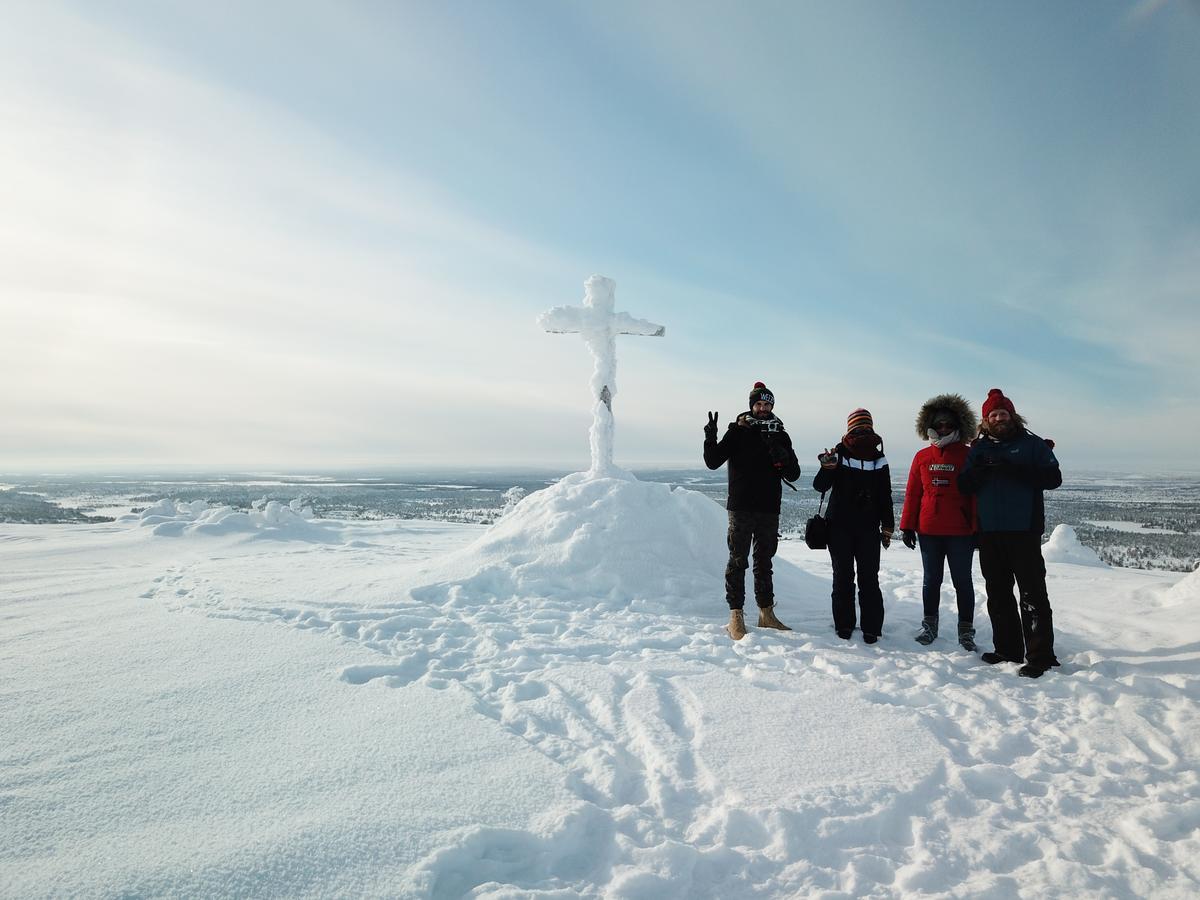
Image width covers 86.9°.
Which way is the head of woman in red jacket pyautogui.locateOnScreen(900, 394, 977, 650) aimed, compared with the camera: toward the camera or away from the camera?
toward the camera

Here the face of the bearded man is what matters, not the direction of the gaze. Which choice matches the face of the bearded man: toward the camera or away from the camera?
toward the camera

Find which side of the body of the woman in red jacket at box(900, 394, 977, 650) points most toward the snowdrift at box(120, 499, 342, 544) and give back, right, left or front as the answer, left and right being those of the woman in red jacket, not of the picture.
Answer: right

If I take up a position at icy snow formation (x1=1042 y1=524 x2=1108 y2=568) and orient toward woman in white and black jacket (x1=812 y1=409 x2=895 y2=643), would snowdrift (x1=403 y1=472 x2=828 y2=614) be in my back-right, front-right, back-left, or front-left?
front-right

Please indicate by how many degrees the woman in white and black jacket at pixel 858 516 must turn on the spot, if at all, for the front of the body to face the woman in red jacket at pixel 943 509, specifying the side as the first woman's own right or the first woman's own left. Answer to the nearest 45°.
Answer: approximately 90° to the first woman's own left

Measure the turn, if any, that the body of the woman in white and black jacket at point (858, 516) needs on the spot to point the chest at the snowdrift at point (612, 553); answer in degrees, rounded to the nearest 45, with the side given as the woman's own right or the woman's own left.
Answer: approximately 90° to the woman's own right

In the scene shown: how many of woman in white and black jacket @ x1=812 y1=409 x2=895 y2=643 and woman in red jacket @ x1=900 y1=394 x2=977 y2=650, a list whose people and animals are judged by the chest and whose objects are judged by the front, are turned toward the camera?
2

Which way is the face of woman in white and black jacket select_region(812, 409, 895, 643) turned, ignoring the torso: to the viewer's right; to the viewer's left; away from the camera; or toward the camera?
toward the camera

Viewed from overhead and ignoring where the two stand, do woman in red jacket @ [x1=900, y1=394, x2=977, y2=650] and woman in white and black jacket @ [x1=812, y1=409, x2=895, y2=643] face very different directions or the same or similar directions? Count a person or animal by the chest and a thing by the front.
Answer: same or similar directions

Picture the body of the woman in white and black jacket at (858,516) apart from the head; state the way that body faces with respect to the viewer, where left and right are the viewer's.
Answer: facing the viewer

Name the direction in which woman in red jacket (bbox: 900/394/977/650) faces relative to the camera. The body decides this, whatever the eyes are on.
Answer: toward the camera
